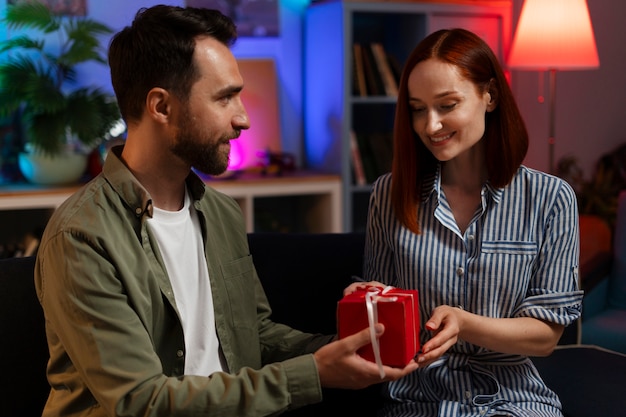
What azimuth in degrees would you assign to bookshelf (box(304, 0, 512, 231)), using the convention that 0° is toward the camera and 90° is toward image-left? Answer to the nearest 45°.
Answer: approximately 0°

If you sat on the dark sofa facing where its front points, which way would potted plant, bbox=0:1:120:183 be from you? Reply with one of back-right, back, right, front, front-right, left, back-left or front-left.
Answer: back-right

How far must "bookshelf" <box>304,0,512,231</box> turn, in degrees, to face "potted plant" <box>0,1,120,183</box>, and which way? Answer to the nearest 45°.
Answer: approximately 45° to its right

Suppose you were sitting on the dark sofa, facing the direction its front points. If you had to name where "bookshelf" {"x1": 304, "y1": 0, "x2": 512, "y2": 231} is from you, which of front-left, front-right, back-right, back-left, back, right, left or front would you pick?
back

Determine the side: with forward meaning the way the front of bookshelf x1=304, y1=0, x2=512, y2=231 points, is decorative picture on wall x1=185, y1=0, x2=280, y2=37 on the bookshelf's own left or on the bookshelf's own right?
on the bookshelf's own right

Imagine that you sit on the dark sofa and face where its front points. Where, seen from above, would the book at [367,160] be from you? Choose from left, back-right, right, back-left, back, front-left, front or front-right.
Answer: back

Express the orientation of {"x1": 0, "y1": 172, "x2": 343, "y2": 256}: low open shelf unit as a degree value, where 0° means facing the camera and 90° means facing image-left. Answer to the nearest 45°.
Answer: approximately 0°

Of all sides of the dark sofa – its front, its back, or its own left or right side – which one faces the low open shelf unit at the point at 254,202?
back

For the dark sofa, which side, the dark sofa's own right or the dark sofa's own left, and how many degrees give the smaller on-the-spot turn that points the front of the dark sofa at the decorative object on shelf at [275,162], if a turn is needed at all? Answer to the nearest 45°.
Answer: approximately 180°

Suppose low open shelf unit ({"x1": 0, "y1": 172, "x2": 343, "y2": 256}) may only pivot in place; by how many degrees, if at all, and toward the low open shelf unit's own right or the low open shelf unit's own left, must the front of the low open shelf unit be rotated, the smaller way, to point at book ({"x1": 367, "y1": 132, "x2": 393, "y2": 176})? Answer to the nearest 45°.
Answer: approximately 90° to the low open shelf unit's own left

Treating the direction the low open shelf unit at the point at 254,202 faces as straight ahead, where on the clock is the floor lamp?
The floor lamp is roughly at 9 o'clock from the low open shelf unit.

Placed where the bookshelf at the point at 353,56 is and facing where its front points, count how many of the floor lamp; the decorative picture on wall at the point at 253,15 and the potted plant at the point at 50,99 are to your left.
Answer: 1

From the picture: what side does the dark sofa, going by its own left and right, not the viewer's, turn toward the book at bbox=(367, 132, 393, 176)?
back

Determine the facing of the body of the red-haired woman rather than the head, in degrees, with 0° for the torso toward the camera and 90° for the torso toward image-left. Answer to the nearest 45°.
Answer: approximately 45°
